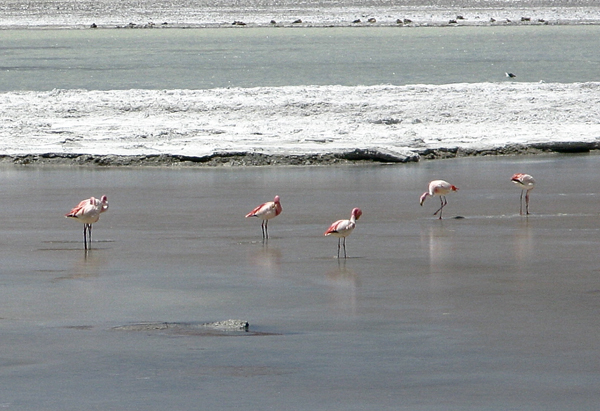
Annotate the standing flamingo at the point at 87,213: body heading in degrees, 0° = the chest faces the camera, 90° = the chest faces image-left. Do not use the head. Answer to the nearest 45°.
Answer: approximately 270°
